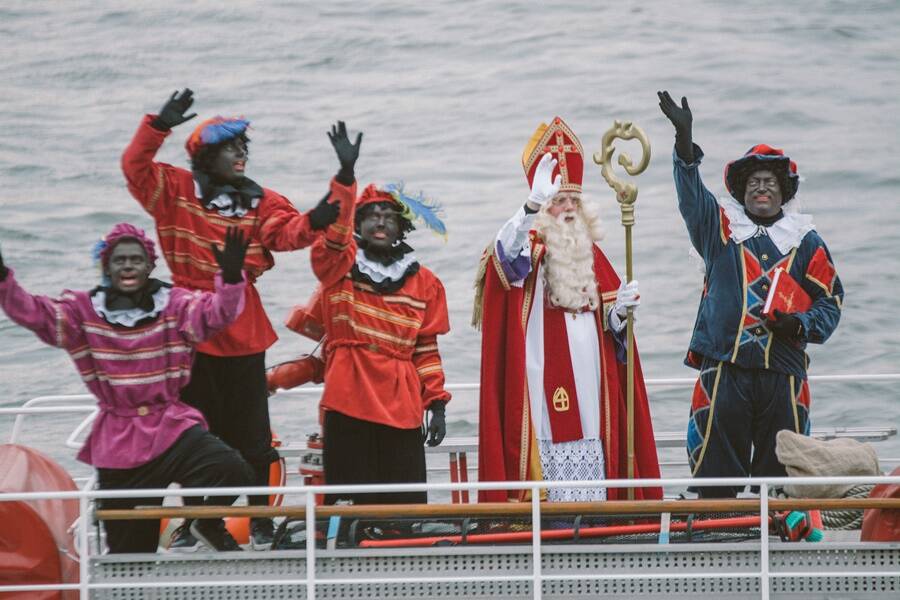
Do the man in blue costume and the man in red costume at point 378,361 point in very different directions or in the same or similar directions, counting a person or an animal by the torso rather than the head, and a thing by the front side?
same or similar directions

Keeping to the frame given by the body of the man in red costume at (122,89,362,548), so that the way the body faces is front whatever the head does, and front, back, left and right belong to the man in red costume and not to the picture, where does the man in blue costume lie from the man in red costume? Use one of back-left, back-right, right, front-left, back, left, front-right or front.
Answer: front-left

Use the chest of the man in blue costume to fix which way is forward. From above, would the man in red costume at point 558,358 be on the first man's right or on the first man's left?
on the first man's right

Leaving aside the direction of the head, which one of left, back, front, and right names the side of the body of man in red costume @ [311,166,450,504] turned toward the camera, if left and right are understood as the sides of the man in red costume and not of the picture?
front

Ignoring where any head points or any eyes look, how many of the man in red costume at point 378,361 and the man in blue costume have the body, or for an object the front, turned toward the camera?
2

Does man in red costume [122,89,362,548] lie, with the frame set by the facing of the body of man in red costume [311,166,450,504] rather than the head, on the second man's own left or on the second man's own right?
on the second man's own right

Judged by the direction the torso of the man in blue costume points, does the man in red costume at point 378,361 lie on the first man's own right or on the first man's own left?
on the first man's own right

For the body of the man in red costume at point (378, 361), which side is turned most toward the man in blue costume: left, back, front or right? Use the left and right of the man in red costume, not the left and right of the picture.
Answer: left

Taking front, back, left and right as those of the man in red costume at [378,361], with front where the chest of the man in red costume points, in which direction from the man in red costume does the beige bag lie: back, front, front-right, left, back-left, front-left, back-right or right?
left

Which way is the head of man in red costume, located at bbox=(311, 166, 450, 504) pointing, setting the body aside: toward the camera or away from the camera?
toward the camera

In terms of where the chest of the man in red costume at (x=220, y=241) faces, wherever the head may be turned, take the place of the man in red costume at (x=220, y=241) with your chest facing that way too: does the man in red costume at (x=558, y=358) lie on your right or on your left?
on your left

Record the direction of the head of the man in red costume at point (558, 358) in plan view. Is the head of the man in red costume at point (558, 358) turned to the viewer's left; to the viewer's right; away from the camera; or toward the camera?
toward the camera

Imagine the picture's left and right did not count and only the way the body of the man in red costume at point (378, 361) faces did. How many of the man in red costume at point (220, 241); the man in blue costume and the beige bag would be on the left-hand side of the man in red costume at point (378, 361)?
2
